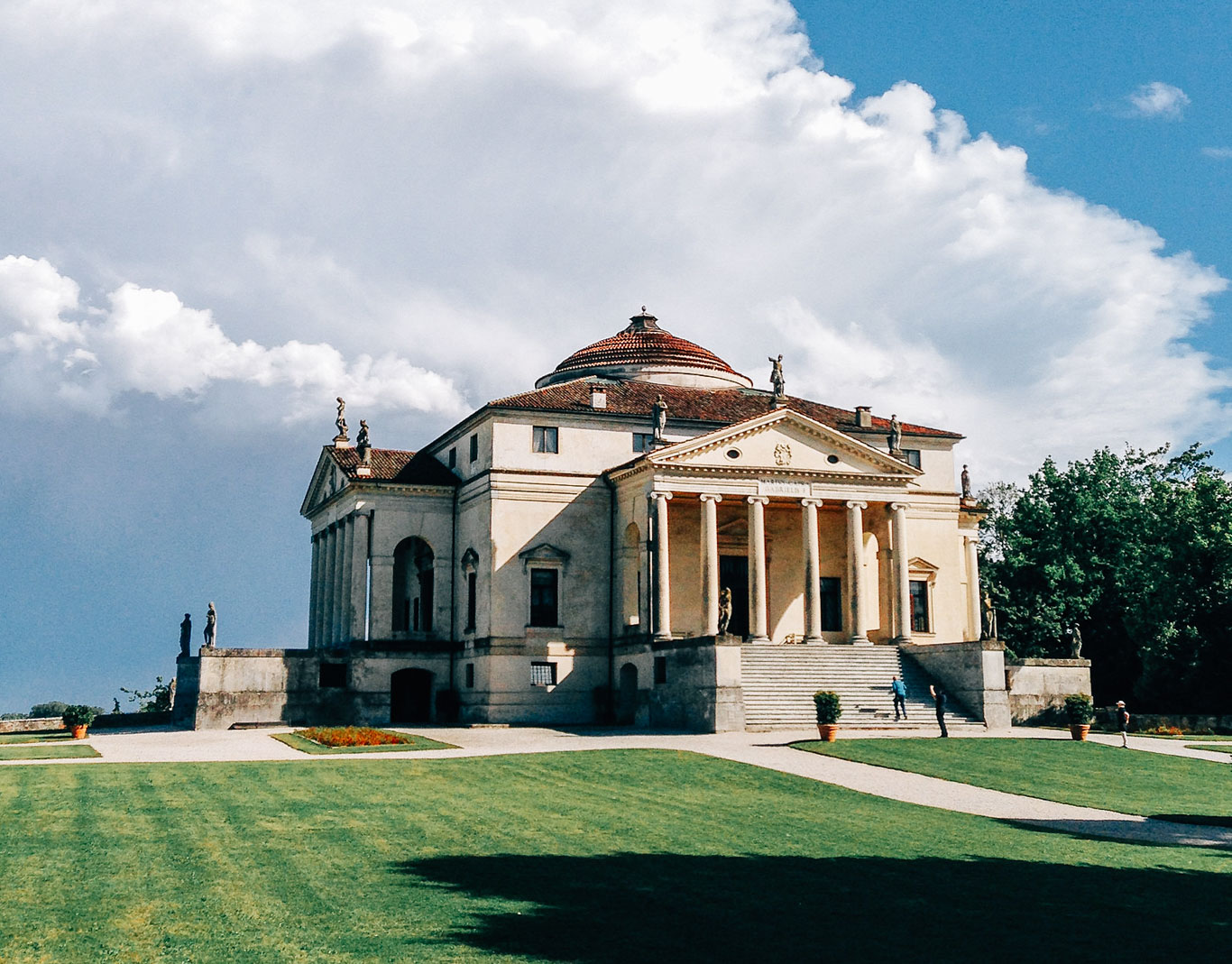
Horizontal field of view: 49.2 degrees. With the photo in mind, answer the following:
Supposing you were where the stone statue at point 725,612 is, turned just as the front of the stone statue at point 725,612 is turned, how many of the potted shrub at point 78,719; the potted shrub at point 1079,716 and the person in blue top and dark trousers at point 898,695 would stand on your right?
1

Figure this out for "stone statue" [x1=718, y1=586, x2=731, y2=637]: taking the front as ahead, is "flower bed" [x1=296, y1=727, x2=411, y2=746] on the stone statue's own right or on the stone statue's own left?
on the stone statue's own right

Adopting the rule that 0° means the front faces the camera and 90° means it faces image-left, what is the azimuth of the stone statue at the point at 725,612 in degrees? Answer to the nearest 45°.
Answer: approximately 0°

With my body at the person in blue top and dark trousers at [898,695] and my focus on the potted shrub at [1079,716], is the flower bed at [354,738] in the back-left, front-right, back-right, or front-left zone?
back-right

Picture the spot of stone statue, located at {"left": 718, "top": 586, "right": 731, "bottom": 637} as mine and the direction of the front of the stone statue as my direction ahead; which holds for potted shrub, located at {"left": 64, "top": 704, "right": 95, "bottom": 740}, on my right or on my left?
on my right

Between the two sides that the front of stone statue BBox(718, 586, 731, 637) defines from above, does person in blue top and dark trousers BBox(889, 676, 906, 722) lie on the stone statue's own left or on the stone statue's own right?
on the stone statue's own left

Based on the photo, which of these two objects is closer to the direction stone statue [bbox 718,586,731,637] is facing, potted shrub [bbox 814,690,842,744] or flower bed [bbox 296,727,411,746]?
the potted shrub

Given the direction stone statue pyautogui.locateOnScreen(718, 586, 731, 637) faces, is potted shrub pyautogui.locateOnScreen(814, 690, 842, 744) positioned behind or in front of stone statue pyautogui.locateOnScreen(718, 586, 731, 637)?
in front

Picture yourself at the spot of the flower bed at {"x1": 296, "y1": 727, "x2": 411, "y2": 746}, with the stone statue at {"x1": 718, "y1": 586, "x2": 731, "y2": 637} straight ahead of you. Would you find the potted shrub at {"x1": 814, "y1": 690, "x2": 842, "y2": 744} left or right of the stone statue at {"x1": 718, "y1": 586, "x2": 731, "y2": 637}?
right
